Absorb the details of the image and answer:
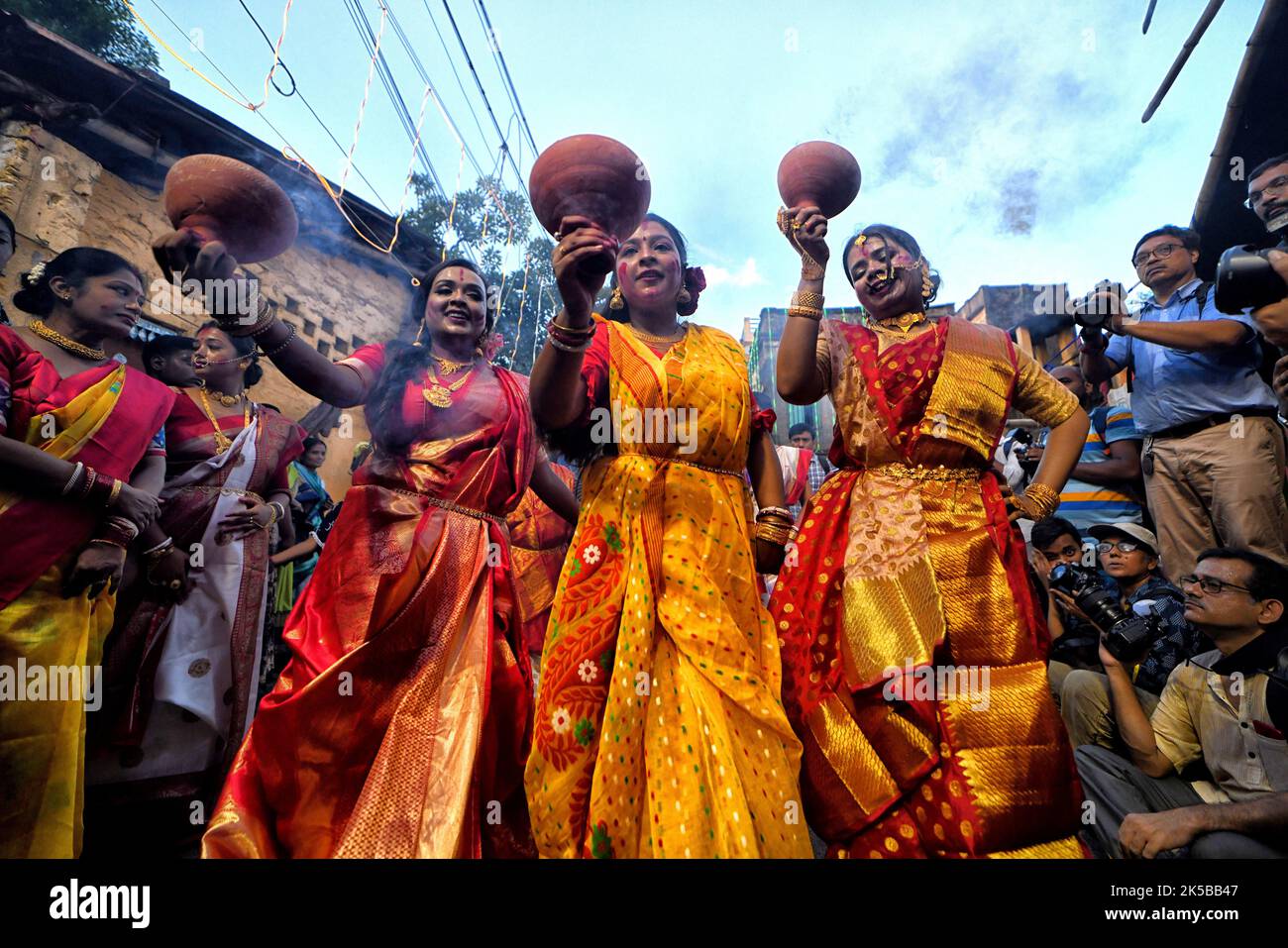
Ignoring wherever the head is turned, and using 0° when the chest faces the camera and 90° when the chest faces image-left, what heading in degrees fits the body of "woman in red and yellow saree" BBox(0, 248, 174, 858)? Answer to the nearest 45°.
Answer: approximately 315°

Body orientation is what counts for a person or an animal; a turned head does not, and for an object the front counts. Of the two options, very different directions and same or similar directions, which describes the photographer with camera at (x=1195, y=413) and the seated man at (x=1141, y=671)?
same or similar directions

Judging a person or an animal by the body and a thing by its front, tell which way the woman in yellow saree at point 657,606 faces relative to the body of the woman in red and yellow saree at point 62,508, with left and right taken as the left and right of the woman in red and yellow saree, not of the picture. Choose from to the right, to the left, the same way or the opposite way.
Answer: to the right

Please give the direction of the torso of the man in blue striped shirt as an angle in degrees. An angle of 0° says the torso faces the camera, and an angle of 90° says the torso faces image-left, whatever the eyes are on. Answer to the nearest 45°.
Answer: approximately 45°

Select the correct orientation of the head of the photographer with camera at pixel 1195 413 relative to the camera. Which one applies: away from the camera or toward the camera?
toward the camera

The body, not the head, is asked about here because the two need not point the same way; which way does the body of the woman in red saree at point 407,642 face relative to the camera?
toward the camera

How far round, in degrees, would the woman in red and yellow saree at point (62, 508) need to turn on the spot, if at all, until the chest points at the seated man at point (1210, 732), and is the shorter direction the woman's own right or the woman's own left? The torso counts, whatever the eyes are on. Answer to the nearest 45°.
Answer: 0° — they already face them

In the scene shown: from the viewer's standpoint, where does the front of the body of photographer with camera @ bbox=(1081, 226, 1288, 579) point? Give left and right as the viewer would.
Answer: facing the viewer and to the left of the viewer

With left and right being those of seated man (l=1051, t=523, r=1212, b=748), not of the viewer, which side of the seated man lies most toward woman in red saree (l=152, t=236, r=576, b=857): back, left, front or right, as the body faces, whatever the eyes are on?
front

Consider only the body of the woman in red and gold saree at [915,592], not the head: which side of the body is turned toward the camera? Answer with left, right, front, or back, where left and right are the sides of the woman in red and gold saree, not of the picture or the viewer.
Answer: front

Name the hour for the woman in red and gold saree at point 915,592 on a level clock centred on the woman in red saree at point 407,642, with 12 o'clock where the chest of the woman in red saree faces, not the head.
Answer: The woman in red and gold saree is roughly at 10 o'clock from the woman in red saree.

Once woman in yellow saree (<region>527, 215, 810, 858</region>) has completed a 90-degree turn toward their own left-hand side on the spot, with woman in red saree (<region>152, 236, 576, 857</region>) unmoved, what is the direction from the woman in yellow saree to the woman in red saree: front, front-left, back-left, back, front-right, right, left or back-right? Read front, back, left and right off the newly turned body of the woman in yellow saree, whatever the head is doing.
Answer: back

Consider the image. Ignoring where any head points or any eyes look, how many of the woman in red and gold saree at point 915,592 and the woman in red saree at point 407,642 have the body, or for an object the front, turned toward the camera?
2

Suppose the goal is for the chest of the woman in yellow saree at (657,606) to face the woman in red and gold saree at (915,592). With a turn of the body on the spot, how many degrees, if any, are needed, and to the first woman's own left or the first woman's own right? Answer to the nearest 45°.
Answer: approximately 90° to the first woman's own left
